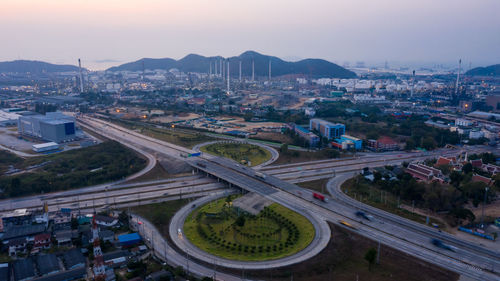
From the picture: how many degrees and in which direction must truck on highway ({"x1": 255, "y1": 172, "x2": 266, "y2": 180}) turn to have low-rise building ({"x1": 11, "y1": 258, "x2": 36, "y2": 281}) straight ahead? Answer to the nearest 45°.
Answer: approximately 90° to its right

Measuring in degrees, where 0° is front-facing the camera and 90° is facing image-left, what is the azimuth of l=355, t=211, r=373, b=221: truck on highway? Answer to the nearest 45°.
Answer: approximately 315°

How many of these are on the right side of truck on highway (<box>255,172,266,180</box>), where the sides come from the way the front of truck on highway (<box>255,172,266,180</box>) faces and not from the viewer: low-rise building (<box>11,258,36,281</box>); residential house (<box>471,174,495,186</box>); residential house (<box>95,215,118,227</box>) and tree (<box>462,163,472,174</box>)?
2

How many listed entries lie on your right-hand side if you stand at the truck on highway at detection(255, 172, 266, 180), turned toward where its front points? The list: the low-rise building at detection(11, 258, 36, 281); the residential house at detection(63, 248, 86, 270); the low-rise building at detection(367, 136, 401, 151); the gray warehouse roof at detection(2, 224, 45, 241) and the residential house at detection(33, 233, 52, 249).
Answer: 4

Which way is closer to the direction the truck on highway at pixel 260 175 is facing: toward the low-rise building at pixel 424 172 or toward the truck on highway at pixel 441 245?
the truck on highway

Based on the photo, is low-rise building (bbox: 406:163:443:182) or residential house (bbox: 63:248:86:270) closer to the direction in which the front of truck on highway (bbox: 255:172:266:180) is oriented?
the low-rise building

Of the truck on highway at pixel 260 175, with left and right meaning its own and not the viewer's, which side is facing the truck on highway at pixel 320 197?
front

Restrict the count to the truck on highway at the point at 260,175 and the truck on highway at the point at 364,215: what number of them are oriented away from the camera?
0

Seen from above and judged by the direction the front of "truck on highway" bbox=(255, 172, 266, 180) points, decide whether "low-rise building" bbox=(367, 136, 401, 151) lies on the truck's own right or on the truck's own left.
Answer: on the truck's own left

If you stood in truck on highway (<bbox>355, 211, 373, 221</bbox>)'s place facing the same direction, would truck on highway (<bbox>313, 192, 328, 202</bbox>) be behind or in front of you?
behind

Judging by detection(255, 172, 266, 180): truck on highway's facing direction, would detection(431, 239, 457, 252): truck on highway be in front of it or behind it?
in front

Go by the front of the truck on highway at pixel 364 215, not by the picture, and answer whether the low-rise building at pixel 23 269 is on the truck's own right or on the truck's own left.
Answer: on the truck's own right

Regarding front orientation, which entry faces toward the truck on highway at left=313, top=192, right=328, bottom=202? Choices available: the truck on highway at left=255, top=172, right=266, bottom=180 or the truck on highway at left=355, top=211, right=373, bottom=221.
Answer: the truck on highway at left=255, top=172, right=266, bottom=180

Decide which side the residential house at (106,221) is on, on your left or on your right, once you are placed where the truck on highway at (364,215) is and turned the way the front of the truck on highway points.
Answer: on your right

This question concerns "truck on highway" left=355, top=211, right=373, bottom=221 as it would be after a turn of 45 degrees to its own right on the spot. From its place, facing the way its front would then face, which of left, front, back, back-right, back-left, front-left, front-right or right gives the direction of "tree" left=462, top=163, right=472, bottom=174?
back-left

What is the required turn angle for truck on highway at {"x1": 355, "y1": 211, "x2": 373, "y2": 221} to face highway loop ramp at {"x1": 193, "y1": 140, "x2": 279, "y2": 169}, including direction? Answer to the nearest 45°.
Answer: approximately 180°

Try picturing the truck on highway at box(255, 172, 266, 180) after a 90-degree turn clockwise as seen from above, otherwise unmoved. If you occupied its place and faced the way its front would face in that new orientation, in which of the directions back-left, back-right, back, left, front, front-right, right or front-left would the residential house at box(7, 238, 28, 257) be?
front

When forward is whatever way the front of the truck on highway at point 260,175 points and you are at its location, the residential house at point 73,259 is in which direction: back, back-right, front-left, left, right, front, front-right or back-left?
right

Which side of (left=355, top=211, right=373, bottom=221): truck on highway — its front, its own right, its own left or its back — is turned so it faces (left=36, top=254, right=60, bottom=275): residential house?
right
